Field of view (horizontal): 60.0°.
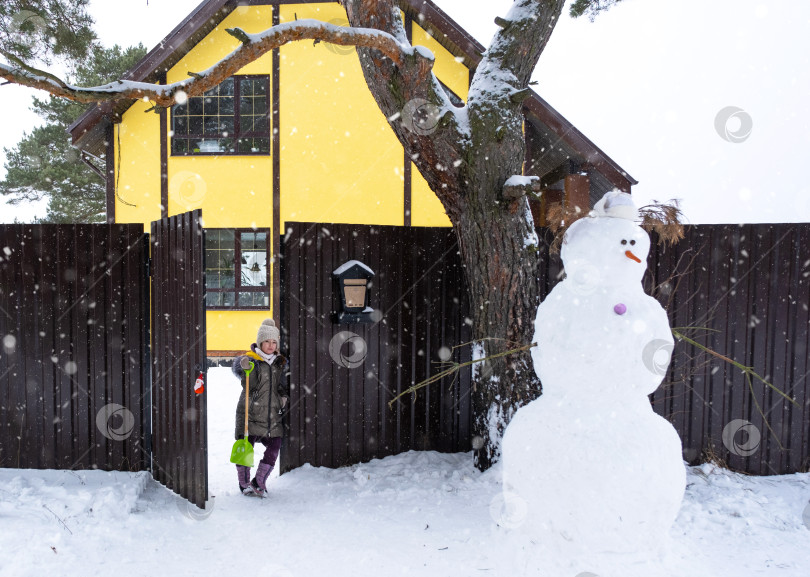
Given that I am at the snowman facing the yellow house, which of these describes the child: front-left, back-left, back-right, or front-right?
front-left

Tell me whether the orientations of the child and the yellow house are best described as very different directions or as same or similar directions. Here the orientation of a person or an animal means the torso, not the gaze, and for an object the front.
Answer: same or similar directions

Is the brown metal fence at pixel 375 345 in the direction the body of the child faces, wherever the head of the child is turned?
no

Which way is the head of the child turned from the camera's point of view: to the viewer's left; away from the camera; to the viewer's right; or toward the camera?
toward the camera

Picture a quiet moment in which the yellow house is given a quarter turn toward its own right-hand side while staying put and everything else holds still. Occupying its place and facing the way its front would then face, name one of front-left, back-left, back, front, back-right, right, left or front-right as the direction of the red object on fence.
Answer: left

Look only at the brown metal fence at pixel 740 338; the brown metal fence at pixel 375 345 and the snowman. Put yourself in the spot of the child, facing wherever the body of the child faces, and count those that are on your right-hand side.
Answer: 0

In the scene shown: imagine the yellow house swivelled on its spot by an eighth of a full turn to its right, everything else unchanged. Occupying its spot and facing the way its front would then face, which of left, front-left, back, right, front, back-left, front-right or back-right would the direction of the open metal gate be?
front-left

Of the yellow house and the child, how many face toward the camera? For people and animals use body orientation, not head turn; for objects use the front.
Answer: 2

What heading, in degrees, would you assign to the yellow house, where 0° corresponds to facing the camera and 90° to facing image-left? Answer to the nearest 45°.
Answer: approximately 0°

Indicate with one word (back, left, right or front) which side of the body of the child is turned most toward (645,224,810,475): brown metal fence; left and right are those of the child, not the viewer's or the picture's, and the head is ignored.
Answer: left

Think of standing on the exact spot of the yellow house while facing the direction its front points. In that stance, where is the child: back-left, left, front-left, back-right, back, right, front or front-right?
front

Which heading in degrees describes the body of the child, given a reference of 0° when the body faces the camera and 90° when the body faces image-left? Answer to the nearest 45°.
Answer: approximately 0°
